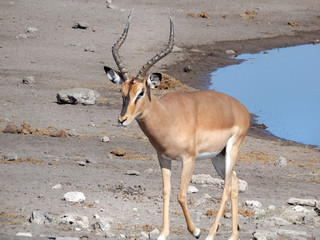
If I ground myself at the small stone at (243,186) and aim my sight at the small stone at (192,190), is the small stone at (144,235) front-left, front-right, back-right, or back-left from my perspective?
front-left

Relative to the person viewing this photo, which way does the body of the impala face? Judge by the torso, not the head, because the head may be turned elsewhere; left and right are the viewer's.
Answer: facing the viewer and to the left of the viewer

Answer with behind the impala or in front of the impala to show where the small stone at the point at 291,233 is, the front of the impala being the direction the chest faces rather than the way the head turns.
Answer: behind

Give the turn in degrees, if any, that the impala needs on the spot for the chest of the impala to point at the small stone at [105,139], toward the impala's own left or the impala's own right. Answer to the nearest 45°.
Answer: approximately 135° to the impala's own right

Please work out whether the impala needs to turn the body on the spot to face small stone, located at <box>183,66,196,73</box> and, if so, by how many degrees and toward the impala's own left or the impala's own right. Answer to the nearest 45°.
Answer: approximately 135° to the impala's own right

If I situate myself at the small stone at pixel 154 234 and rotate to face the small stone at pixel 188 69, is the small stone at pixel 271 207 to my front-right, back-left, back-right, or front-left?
front-right

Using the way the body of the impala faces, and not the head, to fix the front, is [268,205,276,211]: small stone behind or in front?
behind
